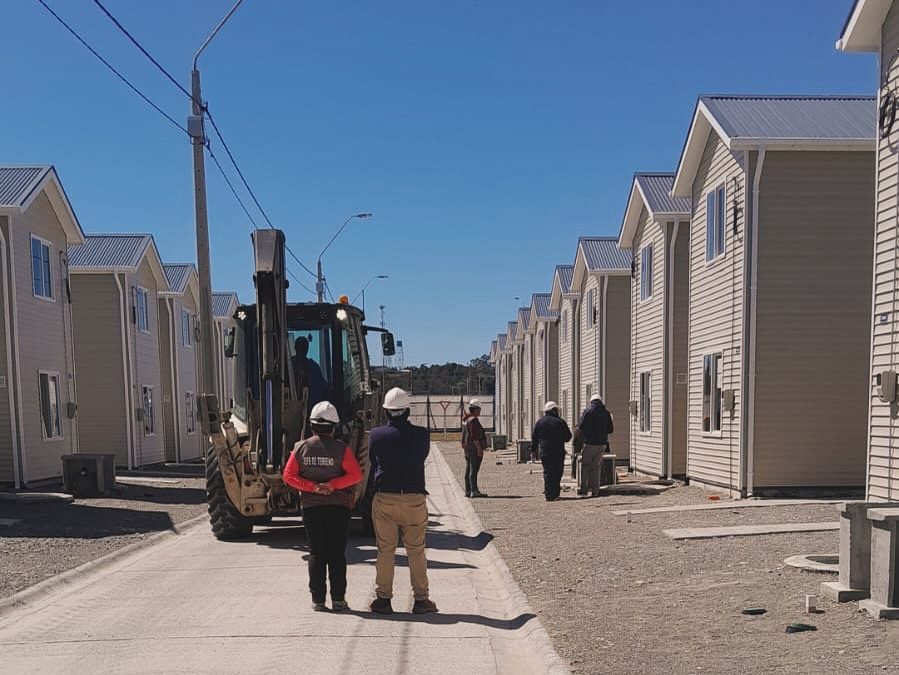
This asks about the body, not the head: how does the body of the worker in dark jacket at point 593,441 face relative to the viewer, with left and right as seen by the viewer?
facing away from the viewer

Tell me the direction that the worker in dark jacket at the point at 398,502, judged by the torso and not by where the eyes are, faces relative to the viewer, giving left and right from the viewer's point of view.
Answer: facing away from the viewer

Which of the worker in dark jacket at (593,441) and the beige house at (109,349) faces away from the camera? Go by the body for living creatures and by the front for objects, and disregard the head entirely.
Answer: the worker in dark jacket

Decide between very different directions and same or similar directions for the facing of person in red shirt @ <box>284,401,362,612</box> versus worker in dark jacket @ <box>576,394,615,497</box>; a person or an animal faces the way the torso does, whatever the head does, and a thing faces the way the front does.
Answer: same or similar directions

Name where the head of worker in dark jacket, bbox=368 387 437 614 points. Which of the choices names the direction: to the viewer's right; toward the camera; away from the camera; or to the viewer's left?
away from the camera

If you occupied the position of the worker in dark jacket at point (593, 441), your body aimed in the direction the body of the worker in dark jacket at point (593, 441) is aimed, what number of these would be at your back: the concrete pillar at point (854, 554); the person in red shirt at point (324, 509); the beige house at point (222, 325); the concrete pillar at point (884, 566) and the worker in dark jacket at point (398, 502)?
4

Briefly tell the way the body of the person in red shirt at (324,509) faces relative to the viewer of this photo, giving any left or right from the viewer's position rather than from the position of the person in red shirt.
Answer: facing away from the viewer

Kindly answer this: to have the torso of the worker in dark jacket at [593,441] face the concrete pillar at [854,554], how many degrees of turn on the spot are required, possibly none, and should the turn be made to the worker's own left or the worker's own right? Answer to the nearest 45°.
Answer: approximately 180°

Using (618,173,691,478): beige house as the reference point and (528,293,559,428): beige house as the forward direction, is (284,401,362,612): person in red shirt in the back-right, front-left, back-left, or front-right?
back-left
